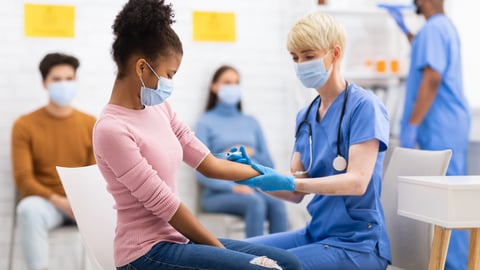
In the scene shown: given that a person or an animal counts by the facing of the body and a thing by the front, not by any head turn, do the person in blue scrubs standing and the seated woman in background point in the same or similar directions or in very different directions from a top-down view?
very different directions

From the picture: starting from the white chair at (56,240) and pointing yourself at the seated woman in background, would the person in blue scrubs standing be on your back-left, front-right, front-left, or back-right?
front-right

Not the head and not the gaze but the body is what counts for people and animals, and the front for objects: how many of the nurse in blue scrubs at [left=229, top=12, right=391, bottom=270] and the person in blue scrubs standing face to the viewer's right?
0

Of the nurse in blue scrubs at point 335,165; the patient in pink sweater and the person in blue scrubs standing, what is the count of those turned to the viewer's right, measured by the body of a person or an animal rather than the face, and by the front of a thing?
1

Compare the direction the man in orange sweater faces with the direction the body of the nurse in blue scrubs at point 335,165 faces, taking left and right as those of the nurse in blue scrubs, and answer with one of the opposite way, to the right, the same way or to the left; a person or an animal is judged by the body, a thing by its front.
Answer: to the left

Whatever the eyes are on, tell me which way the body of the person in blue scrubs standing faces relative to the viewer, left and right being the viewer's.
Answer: facing to the left of the viewer

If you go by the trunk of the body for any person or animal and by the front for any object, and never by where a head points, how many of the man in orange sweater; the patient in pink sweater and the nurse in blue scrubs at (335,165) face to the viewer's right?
1

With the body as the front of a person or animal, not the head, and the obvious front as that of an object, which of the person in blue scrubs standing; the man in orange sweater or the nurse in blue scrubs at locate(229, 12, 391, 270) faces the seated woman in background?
the person in blue scrubs standing

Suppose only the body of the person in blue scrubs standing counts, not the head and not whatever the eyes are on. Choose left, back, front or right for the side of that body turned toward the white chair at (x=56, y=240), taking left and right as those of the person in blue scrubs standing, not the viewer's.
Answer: front

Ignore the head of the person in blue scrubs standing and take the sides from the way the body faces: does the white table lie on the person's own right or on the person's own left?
on the person's own left

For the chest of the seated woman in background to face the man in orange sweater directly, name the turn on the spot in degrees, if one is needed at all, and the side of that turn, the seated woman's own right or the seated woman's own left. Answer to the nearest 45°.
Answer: approximately 135° to the seated woman's own right

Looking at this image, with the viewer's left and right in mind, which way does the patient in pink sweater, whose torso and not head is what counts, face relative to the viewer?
facing to the right of the viewer

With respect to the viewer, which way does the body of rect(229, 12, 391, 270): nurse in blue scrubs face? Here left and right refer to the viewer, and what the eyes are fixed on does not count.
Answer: facing the viewer and to the left of the viewer

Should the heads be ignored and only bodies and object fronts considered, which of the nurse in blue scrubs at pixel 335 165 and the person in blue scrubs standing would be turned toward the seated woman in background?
the person in blue scrubs standing

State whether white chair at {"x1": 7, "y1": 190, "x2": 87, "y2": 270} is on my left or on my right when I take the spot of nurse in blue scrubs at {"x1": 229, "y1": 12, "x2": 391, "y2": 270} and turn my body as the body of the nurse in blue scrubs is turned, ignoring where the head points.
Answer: on my right

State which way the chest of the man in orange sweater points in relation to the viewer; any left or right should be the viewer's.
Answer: facing the viewer

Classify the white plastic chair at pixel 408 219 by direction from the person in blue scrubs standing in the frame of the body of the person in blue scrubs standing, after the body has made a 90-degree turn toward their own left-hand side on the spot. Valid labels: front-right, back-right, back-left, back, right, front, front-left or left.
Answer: front

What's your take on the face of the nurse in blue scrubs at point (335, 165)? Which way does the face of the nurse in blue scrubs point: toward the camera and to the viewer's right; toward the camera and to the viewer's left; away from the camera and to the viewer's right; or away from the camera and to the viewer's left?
toward the camera and to the viewer's left
